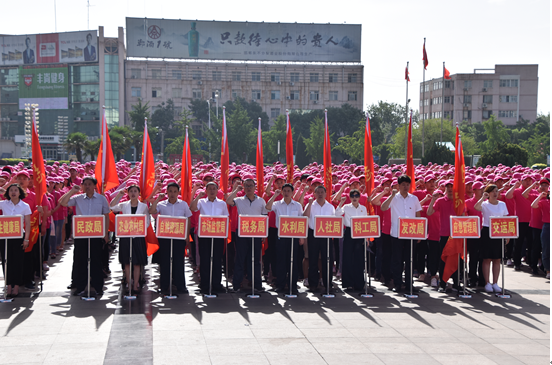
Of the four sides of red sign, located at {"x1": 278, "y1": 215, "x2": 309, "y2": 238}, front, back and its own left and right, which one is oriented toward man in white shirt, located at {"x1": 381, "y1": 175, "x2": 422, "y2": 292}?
left

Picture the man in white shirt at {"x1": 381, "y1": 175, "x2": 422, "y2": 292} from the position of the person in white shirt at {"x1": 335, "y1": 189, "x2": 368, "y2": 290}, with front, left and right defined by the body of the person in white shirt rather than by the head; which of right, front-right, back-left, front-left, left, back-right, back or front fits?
left

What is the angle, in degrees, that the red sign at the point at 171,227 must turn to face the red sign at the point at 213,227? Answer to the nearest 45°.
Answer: approximately 90° to its left

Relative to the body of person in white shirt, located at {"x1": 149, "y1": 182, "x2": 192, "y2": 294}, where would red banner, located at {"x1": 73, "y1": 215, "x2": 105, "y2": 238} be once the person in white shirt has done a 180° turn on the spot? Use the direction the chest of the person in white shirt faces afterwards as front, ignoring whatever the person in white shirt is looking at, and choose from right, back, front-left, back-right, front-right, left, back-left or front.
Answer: left

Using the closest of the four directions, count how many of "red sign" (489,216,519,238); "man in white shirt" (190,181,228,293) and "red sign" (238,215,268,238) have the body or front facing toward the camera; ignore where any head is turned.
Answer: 3

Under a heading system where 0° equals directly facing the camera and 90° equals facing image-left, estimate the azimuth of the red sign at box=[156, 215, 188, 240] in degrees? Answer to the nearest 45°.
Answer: approximately 0°

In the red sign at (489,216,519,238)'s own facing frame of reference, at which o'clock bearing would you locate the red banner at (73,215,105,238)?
the red banner at (73,215,105,238) is roughly at 2 o'clock from the red sign at (489,216,519,238).

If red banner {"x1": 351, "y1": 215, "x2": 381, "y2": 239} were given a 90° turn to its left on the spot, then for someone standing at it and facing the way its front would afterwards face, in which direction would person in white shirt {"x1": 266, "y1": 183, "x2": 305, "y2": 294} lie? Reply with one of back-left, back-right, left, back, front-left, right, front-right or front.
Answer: back

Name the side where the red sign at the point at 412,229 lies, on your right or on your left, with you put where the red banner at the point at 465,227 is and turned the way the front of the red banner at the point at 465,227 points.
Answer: on your right
